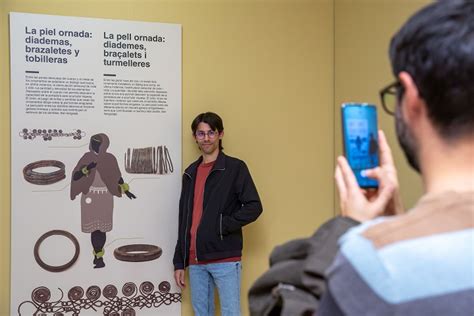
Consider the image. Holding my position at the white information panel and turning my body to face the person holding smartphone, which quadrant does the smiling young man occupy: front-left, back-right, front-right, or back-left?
front-left

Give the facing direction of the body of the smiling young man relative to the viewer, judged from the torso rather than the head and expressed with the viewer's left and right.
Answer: facing the viewer and to the left of the viewer

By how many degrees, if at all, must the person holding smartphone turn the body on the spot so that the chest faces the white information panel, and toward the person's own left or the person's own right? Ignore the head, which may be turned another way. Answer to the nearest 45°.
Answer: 0° — they already face it

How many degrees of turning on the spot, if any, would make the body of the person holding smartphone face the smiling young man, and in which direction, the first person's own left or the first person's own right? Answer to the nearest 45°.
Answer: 0° — they already face them

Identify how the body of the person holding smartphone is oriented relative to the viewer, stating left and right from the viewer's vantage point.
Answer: facing away from the viewer and to the left of the viewer

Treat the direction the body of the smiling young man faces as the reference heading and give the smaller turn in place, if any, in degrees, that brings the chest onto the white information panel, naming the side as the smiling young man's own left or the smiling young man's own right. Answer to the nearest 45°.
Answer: approximately 45° to the smiling young man's own right

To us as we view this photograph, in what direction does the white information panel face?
facing the viewer

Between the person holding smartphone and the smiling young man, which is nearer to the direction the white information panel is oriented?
the person holding smartphone

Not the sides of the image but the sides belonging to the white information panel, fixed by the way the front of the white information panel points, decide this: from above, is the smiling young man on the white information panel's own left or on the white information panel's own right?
on the white information panel's own left

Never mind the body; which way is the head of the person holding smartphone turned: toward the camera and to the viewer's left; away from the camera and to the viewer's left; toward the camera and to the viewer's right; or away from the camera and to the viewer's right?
away from the camera and to the viewer's left

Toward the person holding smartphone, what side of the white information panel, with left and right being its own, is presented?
front

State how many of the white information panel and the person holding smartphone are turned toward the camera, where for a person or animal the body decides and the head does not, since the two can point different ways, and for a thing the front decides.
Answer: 1

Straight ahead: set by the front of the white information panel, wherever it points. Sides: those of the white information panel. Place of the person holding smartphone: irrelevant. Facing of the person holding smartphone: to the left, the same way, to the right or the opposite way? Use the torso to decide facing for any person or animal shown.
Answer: the opposite way

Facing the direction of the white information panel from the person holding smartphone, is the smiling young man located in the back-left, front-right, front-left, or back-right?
front-right
